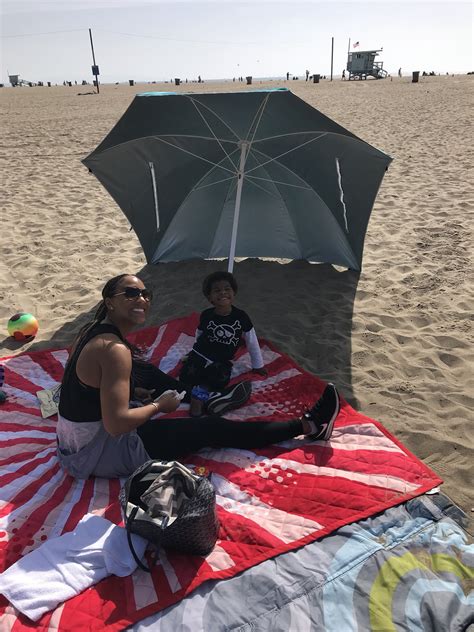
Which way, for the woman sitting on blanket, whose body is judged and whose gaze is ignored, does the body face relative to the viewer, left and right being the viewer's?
facing to the right of the viewer

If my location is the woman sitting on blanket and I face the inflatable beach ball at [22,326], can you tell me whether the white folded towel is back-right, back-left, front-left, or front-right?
back-left

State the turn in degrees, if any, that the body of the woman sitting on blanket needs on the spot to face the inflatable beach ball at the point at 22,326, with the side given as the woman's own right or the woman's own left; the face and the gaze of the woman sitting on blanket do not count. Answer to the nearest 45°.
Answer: approximately 135° to the woman's own left

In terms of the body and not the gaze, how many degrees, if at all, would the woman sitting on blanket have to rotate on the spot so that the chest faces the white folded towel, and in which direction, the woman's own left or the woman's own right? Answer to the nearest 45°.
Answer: approximately 90° to the woman's own right
